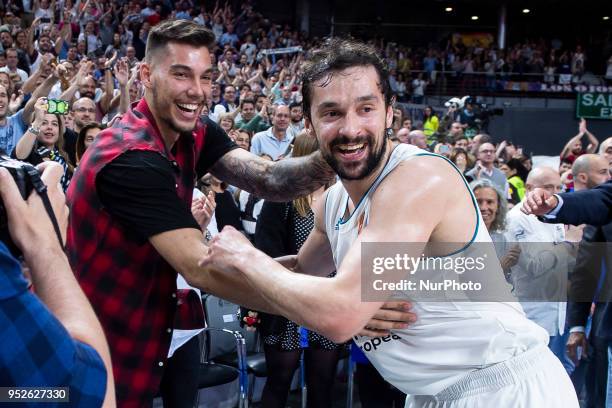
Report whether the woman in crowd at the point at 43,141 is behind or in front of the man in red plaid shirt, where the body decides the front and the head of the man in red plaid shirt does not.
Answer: behind

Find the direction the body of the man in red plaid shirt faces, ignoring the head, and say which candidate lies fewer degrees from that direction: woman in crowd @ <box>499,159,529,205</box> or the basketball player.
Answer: the basketball player

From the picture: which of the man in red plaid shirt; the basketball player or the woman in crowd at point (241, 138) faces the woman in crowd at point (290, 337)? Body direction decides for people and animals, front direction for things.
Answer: the woman in crowd at point (241, 138)

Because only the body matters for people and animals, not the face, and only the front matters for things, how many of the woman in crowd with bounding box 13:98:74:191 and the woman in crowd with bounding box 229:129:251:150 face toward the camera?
2

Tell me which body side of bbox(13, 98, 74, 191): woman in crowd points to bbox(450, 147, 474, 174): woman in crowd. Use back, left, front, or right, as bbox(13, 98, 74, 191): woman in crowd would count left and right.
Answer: left

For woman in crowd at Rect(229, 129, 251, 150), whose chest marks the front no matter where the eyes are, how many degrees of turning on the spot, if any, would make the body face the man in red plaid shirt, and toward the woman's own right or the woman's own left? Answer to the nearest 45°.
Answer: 0° — they already face them

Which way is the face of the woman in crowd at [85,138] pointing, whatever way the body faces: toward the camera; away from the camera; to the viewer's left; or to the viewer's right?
toward the camera

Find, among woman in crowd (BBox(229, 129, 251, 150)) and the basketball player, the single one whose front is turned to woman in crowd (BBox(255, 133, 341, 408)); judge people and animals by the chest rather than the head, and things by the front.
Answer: woman in crowd (BBox(229, 129, 251, 150))

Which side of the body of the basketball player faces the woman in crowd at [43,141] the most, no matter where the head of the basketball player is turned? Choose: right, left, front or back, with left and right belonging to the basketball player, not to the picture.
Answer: right

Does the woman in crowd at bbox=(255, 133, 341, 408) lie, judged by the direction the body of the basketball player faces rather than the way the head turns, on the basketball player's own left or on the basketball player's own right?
on the basketball player's own right

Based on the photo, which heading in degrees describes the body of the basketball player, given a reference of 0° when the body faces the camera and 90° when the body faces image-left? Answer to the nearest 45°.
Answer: approximately 45°

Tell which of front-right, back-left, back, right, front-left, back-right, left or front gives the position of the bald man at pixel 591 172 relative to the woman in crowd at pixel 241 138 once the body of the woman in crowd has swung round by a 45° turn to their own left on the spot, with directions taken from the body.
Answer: front

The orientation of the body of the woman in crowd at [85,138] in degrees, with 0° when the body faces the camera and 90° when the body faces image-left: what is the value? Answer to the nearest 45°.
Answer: approximately 315°

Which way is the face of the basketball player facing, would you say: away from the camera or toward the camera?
toward the camera

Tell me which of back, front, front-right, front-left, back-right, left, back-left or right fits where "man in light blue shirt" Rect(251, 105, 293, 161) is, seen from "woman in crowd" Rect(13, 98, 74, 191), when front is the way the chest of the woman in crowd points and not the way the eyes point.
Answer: back-left

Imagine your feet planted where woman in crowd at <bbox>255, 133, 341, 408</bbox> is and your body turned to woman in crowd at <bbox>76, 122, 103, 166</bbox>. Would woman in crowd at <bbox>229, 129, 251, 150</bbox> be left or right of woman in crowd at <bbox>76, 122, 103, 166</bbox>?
right

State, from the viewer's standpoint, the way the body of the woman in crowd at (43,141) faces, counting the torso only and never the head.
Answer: toward the camera

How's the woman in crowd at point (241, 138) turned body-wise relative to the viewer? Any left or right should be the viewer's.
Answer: facing the viewer
